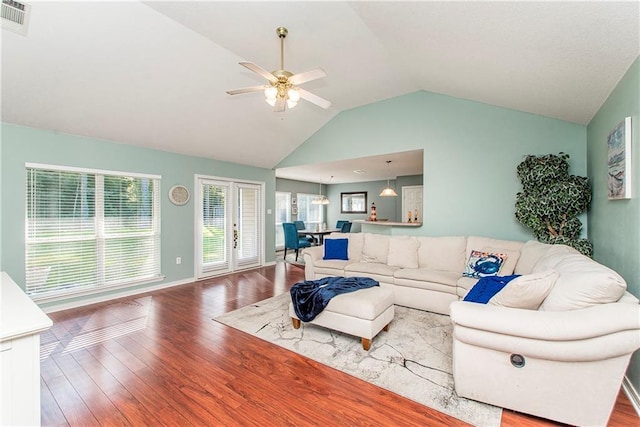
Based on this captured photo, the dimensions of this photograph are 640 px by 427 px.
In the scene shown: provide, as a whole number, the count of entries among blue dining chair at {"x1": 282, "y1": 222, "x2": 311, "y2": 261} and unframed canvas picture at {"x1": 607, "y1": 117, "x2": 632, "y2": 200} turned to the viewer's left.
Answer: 1

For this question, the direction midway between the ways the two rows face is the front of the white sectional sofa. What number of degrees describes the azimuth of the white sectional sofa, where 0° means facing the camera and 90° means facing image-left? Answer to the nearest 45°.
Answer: approximately 45°

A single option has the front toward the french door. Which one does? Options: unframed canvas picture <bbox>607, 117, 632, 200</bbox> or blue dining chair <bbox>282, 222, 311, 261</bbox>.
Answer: the unframed canvas picture

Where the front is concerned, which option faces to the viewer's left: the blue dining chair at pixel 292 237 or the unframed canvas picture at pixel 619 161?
the unframed canvas picture

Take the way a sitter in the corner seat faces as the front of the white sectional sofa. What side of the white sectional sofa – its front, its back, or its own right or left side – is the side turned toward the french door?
right

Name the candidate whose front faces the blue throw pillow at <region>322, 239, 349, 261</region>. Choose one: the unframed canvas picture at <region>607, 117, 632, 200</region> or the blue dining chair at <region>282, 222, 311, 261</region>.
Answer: the unframed canvas picture

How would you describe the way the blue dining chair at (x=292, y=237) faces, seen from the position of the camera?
facing away from the viewer and to the right of the viewer

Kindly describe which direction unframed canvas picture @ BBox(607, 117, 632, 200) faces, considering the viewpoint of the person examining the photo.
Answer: facing to the left of the viewer

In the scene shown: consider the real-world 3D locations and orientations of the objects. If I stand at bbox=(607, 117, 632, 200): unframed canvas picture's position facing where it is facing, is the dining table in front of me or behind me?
in front

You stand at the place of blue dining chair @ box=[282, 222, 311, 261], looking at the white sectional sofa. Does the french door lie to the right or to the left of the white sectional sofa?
right

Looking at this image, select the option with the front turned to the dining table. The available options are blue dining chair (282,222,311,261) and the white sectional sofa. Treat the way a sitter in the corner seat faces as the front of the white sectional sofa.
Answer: the blue dining chair

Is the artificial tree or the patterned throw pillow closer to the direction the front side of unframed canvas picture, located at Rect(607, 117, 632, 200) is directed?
the patterned throw pillow
